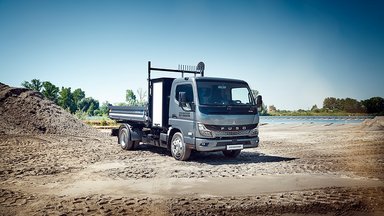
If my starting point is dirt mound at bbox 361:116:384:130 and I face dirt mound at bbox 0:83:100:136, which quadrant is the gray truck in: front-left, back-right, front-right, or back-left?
front-left

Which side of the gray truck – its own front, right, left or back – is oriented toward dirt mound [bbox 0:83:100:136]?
back

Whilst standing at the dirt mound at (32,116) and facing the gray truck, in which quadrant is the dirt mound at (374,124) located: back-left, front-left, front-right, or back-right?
front-left

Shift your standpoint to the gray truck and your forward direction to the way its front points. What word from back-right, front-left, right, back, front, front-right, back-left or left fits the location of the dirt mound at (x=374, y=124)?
left

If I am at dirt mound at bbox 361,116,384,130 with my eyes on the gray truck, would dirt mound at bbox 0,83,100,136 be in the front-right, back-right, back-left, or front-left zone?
front-right

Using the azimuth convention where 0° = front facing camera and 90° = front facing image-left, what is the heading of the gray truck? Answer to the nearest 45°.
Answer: approximately 315°
